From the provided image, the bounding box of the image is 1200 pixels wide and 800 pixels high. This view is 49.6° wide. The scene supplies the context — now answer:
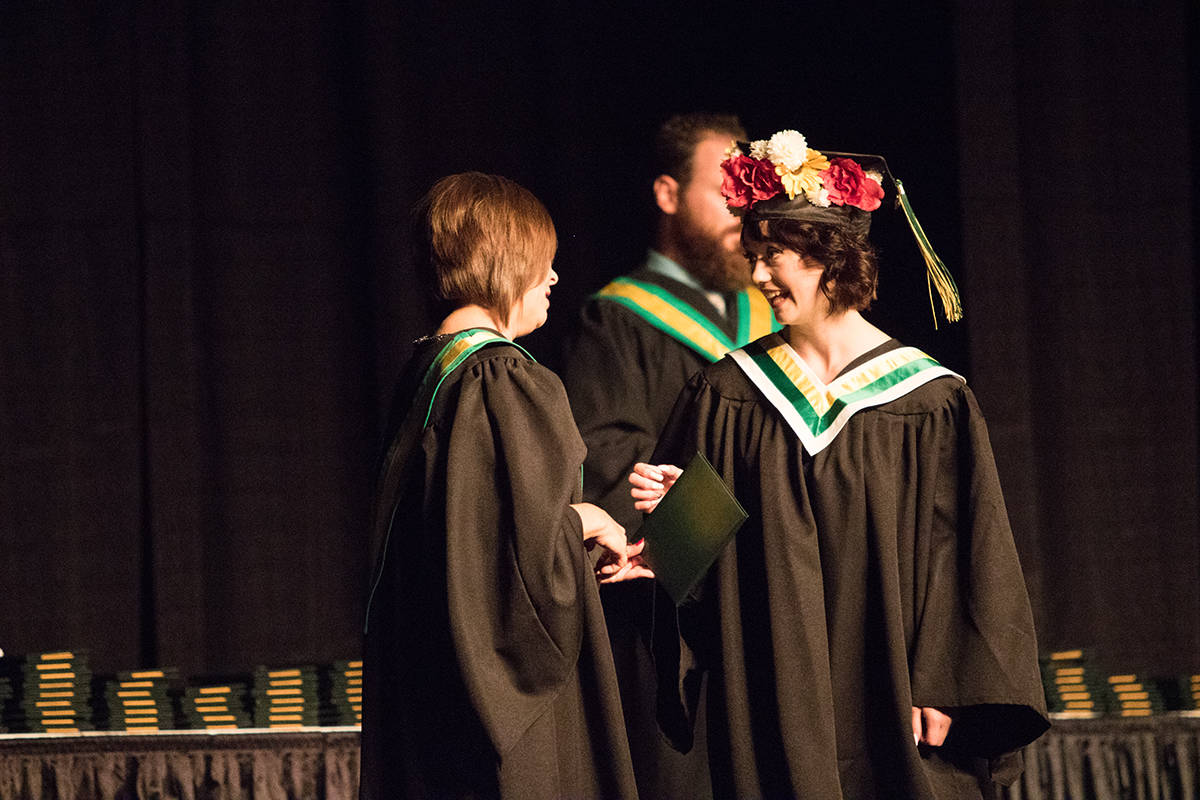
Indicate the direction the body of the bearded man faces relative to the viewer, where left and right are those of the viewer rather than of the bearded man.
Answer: facing the viewer and to the right of the viewer

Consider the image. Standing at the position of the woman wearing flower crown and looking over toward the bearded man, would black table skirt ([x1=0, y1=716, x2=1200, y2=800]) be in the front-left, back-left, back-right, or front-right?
front-right

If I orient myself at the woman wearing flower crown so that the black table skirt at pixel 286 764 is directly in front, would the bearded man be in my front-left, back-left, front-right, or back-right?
front-right

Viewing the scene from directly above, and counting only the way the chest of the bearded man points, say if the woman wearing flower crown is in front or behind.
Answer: in front

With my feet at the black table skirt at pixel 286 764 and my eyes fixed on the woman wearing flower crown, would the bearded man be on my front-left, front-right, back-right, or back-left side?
front-left
